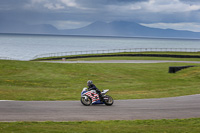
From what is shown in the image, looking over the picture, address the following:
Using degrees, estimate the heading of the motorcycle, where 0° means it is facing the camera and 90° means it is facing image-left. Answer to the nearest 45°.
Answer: approximately 90°
